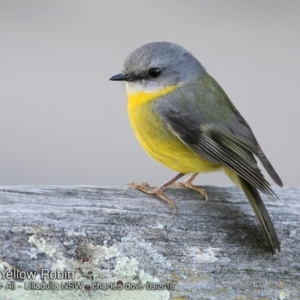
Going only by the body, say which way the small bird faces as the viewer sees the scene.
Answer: to the viewer's left
